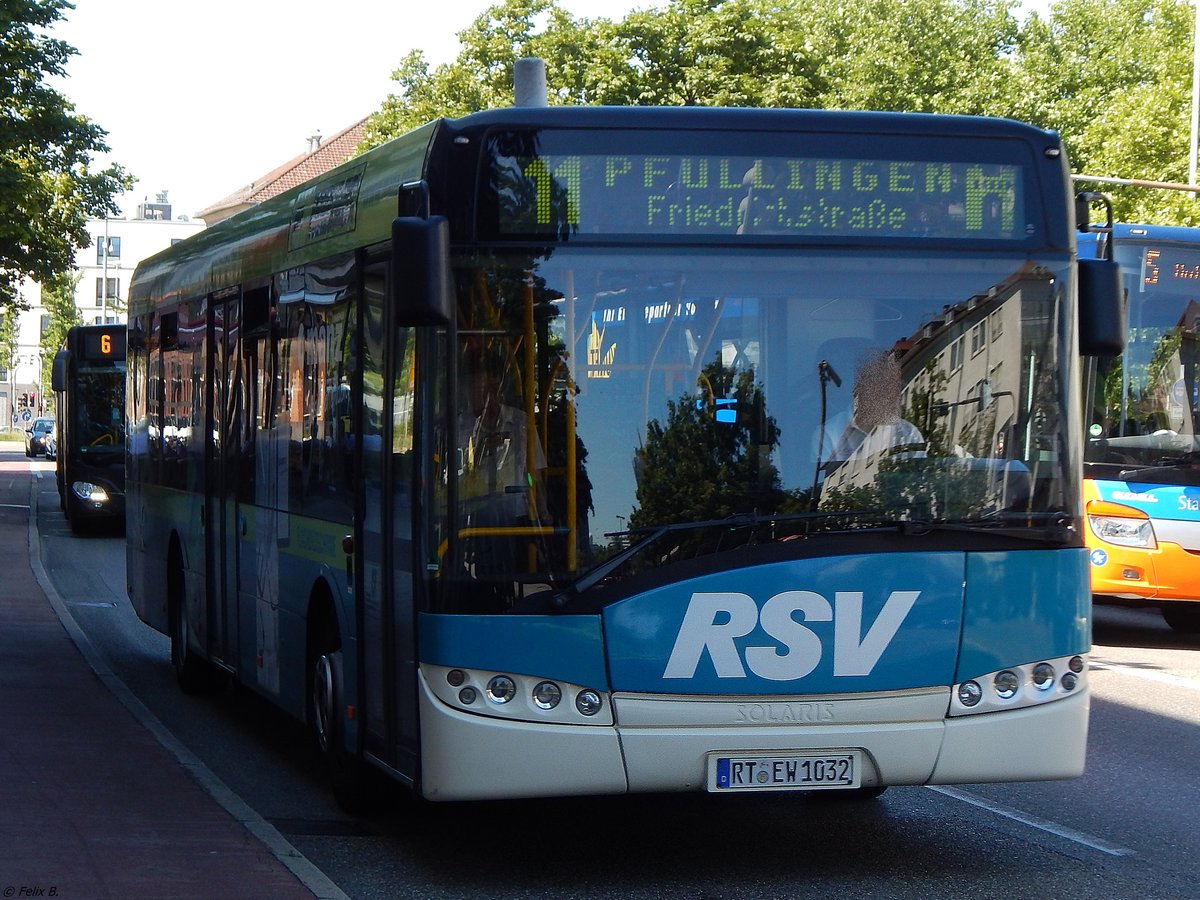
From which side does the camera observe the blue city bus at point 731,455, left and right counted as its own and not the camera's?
front

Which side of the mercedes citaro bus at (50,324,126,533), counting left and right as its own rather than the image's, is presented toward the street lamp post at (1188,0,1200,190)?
left

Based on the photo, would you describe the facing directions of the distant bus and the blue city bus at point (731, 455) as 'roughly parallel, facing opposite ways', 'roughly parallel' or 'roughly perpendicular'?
roughly parallel

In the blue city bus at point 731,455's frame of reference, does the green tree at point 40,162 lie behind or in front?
behind

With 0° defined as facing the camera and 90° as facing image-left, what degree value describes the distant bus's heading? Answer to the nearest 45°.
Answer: approximately 0°
